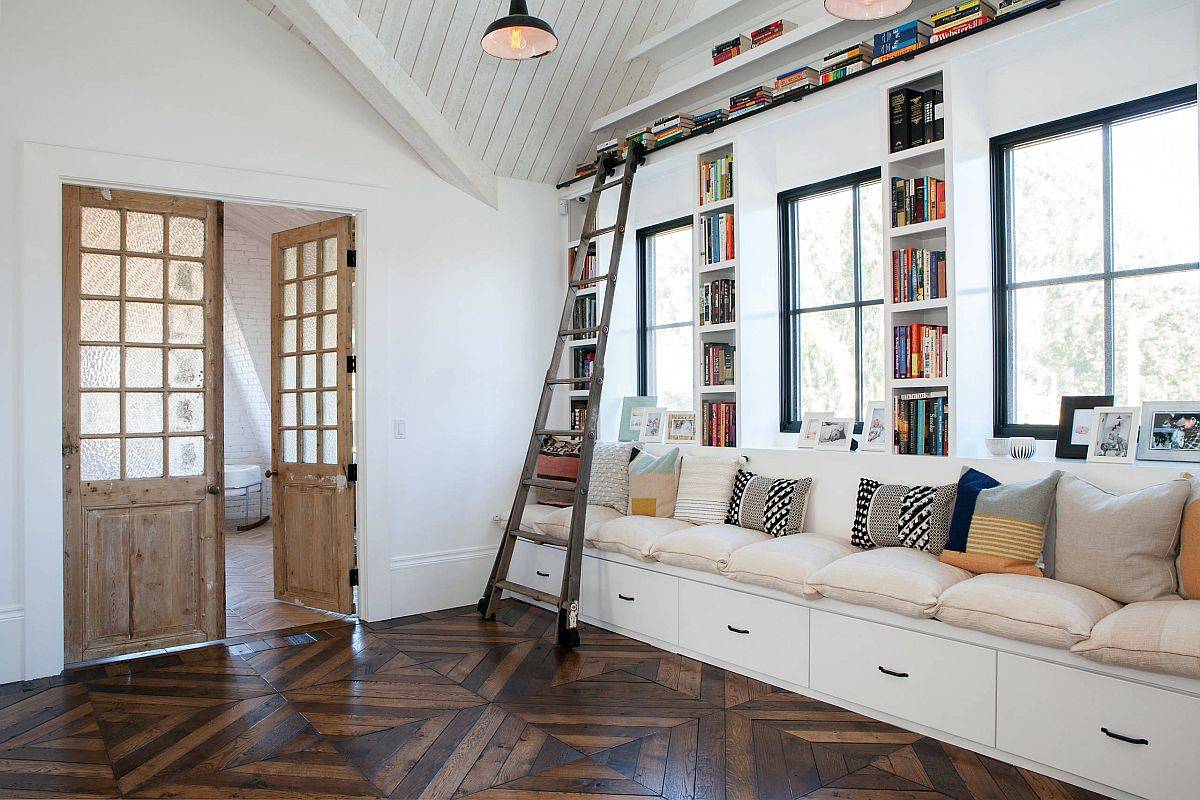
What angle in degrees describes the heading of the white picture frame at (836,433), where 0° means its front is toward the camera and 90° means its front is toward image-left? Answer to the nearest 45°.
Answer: approximately 45°

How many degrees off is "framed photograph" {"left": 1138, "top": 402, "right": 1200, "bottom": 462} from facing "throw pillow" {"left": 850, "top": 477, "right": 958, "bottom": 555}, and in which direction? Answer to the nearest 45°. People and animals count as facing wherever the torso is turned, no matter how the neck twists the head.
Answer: approximately 90° to its right

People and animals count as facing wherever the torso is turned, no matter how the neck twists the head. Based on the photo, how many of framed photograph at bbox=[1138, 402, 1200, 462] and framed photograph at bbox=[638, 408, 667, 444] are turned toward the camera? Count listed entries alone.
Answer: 2

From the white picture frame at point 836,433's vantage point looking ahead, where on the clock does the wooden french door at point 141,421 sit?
The wooden french door is roughly at 1 o'clock from the white picture frame.

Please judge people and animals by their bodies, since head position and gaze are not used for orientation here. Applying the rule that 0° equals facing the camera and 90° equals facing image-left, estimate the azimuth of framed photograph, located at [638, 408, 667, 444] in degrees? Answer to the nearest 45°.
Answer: approximately 0°

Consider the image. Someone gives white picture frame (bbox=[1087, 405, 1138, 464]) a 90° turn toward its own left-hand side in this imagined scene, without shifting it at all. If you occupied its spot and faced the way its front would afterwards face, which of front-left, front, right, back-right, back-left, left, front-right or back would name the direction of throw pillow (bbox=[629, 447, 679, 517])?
back-right

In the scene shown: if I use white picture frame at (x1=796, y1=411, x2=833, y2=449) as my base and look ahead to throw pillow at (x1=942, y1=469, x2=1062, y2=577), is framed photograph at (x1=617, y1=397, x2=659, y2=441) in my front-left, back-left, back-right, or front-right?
back-right
